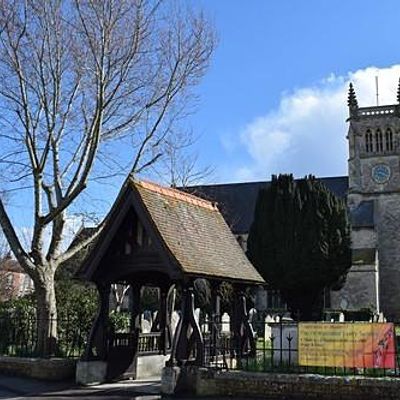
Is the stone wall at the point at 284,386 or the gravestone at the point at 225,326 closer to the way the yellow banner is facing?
the stone wall

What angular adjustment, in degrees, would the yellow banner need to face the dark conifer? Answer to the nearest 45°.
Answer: approximately 180°

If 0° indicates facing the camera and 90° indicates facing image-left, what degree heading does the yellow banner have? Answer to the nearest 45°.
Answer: approximately 0°

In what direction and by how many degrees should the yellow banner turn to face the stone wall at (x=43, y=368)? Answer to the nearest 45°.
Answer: approximately 90° to its right

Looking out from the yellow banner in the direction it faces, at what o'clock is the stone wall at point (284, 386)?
The stone wall is roughly at 2 o'clock from the yellow banner.

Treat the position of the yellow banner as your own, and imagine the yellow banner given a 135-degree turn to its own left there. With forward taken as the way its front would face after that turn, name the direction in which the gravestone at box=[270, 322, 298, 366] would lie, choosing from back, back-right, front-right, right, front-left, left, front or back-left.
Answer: left

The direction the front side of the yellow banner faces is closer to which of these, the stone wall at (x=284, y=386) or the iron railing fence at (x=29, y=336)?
the stone wall
